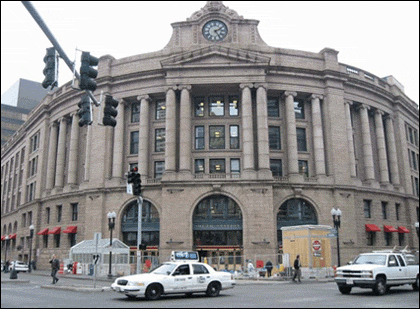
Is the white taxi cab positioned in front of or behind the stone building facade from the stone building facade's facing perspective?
in front

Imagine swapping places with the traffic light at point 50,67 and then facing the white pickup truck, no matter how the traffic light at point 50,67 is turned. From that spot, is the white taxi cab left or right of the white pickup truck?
left

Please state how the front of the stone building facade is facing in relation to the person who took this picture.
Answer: facing the viewer

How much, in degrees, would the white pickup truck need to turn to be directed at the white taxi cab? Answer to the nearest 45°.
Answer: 0° — it already faces it

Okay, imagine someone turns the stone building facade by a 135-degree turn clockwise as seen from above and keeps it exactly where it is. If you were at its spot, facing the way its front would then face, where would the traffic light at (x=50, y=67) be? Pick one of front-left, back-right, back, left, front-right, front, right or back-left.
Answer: back-left

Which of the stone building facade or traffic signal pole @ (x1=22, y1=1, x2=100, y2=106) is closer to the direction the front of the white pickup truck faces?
the traffic signal pole

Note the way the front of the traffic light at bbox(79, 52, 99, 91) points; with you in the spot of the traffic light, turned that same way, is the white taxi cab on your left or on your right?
on your left

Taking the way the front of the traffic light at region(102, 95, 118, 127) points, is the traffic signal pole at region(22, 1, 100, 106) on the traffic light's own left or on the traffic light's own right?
on the traffic light's own right

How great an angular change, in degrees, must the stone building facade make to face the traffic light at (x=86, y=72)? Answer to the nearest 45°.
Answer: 0° — it already faces it

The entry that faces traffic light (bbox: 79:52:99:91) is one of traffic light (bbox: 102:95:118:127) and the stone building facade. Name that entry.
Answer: the stone building facade

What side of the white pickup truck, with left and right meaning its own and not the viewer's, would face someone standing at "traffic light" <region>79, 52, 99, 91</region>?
front

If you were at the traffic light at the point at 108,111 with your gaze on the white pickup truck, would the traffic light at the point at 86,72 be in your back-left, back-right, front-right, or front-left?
back-right

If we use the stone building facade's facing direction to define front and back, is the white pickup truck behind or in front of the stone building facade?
in front

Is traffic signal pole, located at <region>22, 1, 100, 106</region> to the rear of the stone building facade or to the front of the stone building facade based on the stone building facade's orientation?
to the front

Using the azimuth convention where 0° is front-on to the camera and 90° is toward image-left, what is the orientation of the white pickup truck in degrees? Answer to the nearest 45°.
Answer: approximately 45°
